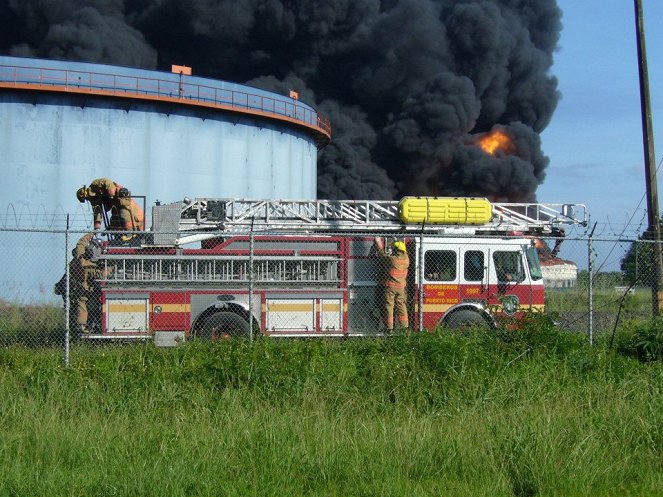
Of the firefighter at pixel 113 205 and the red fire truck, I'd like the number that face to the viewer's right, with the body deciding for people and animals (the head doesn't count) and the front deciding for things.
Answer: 1

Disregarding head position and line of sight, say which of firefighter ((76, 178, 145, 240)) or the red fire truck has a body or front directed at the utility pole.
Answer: the red fire truck

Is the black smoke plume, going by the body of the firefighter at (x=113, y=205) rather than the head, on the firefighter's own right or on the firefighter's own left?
on the firefighter's own right

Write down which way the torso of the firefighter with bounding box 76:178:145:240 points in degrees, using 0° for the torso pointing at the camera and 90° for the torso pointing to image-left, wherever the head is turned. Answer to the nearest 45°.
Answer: approximately 90°

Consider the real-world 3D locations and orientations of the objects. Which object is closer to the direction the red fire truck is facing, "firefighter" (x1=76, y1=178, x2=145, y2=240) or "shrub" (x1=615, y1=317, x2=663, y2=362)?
the shrub

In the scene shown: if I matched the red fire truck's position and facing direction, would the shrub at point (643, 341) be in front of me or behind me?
in front

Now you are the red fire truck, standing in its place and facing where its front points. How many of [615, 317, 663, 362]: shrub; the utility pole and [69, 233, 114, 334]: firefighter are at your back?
1

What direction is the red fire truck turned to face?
to the viewer's right

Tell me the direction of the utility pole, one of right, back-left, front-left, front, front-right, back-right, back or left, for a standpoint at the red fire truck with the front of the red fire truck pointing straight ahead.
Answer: front

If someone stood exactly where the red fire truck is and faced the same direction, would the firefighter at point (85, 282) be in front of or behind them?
behind

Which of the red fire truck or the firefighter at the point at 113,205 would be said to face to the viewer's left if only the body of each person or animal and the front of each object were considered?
the firefighter

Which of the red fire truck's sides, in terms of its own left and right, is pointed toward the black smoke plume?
left

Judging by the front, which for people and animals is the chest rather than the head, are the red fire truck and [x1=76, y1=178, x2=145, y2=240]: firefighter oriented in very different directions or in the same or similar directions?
very different directions
